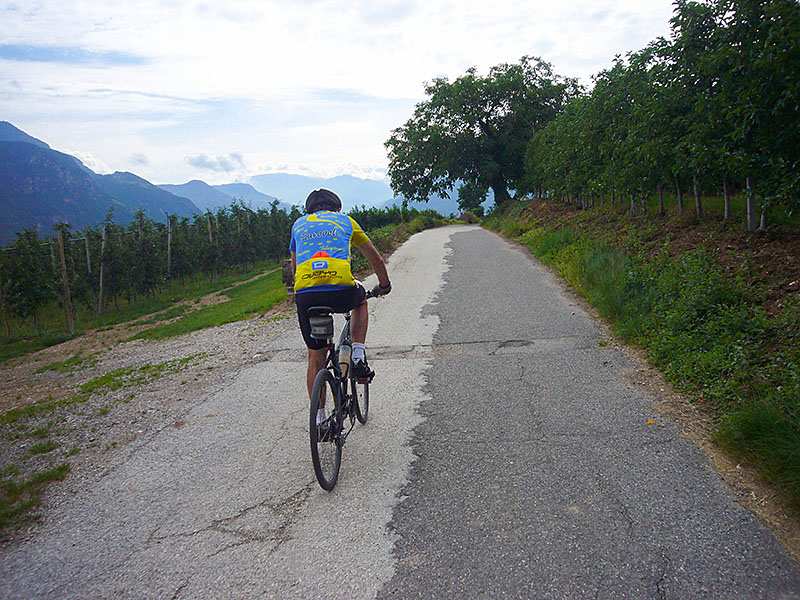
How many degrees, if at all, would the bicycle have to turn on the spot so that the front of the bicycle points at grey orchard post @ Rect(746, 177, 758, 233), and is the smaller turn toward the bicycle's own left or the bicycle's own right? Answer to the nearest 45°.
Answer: approximately 45° to the bicycle's own right

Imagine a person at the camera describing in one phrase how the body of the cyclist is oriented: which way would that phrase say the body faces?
away from the camera

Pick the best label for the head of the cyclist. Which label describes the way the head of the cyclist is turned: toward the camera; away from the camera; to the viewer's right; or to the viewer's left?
away from the camera

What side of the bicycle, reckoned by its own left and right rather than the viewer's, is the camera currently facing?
back

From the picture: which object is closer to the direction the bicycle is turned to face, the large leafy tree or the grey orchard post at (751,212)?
the large leafy tree

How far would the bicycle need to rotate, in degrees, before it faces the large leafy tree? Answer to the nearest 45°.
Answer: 0° — it already faces it
